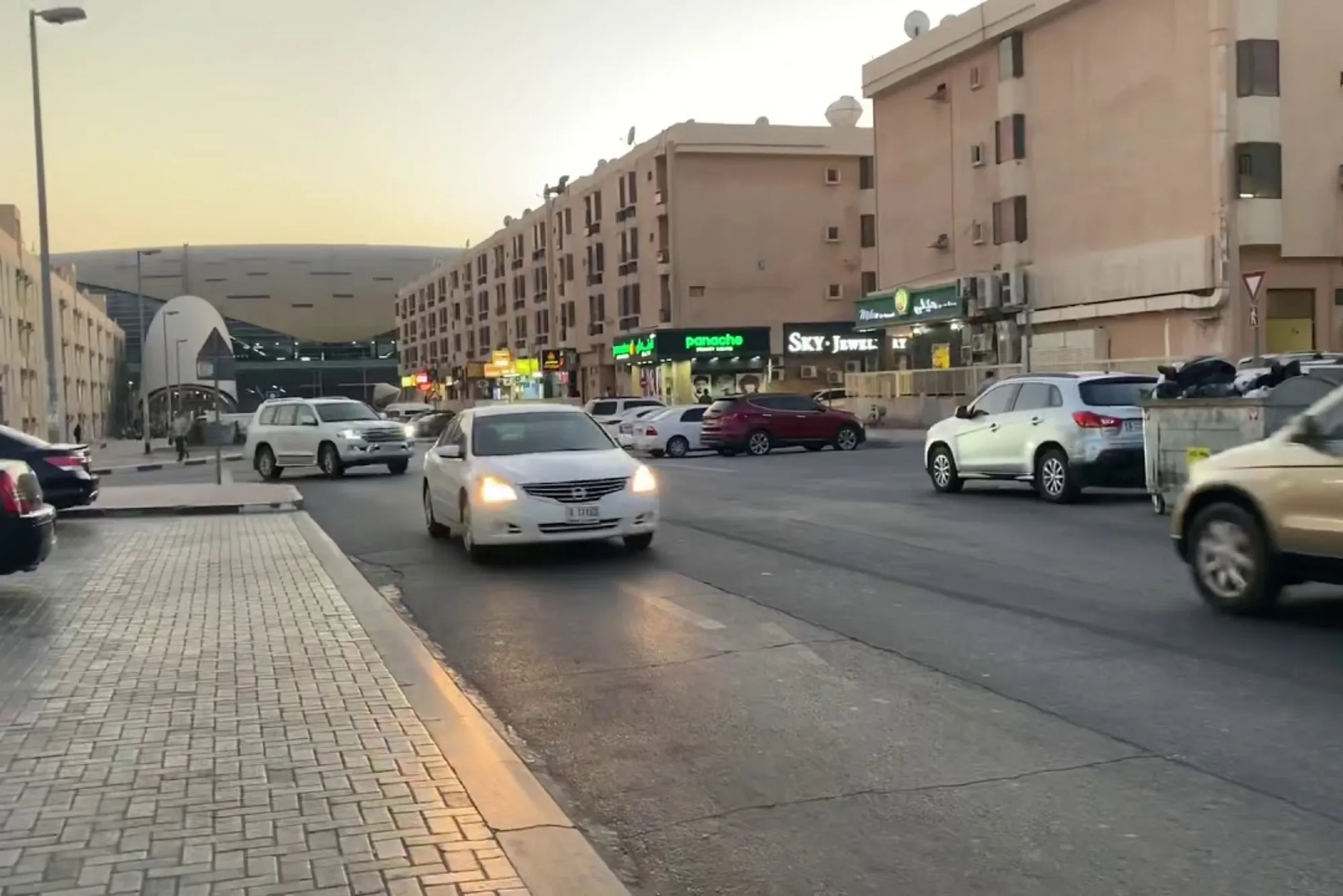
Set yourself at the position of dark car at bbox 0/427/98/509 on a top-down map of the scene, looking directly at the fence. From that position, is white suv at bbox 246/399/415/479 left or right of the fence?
left

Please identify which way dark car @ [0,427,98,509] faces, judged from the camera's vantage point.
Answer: facing away from the viewer and to the left of the viewer

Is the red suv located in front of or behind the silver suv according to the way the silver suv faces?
in front

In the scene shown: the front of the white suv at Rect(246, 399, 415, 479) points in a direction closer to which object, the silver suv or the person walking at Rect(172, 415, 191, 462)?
the silver suv

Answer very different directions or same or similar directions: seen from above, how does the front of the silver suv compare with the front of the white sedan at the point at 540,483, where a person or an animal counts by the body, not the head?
very different directions

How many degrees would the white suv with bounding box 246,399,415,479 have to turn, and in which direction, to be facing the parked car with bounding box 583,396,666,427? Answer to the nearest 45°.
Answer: approximately 90° to its left

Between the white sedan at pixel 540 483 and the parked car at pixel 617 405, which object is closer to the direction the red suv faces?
the parked car
